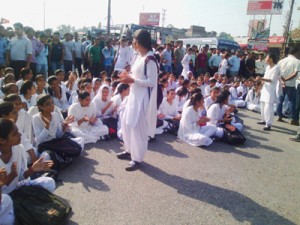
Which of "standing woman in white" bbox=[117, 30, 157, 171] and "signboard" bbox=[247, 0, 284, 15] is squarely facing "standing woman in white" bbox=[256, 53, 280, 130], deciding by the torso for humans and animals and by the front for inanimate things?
the signboard

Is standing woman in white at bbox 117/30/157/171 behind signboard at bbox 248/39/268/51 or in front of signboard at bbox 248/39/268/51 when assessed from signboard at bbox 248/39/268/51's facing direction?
in front

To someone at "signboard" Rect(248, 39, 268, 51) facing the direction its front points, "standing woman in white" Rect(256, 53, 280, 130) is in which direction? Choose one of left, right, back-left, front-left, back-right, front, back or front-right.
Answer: front

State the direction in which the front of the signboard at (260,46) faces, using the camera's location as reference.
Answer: facing the viewer

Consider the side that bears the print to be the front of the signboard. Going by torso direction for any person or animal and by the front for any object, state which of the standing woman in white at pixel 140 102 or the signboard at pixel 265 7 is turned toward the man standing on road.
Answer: the signboard

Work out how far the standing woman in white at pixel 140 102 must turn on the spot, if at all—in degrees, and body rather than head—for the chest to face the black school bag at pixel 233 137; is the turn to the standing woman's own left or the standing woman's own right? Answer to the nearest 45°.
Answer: approximately 135° to the standing woman's own right

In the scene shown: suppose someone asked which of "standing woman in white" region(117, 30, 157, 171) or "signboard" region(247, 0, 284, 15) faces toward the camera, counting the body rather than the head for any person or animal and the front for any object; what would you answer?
the signboard

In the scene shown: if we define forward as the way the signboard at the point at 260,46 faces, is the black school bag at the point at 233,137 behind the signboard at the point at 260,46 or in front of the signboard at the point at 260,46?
in front

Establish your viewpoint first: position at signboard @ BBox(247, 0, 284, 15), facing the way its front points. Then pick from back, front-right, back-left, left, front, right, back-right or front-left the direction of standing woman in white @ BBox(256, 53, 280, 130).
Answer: front

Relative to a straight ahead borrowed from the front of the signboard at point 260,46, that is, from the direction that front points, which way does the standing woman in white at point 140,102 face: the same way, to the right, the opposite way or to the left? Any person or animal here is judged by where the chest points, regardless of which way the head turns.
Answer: to the right

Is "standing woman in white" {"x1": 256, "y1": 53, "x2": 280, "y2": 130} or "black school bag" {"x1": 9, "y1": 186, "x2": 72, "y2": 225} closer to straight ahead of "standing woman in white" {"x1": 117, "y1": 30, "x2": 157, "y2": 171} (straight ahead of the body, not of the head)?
the black school bag

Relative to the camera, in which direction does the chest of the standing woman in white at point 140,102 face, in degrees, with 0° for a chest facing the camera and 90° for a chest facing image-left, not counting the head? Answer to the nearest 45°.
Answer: approximately 90°

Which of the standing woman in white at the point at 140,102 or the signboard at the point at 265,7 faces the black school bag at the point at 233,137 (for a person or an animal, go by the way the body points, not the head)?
the signboard

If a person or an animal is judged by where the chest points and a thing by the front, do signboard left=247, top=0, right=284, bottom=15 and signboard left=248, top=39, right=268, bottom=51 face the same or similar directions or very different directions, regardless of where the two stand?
same or similar directions

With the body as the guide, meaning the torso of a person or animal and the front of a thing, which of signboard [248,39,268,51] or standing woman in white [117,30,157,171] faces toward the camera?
the signboard
